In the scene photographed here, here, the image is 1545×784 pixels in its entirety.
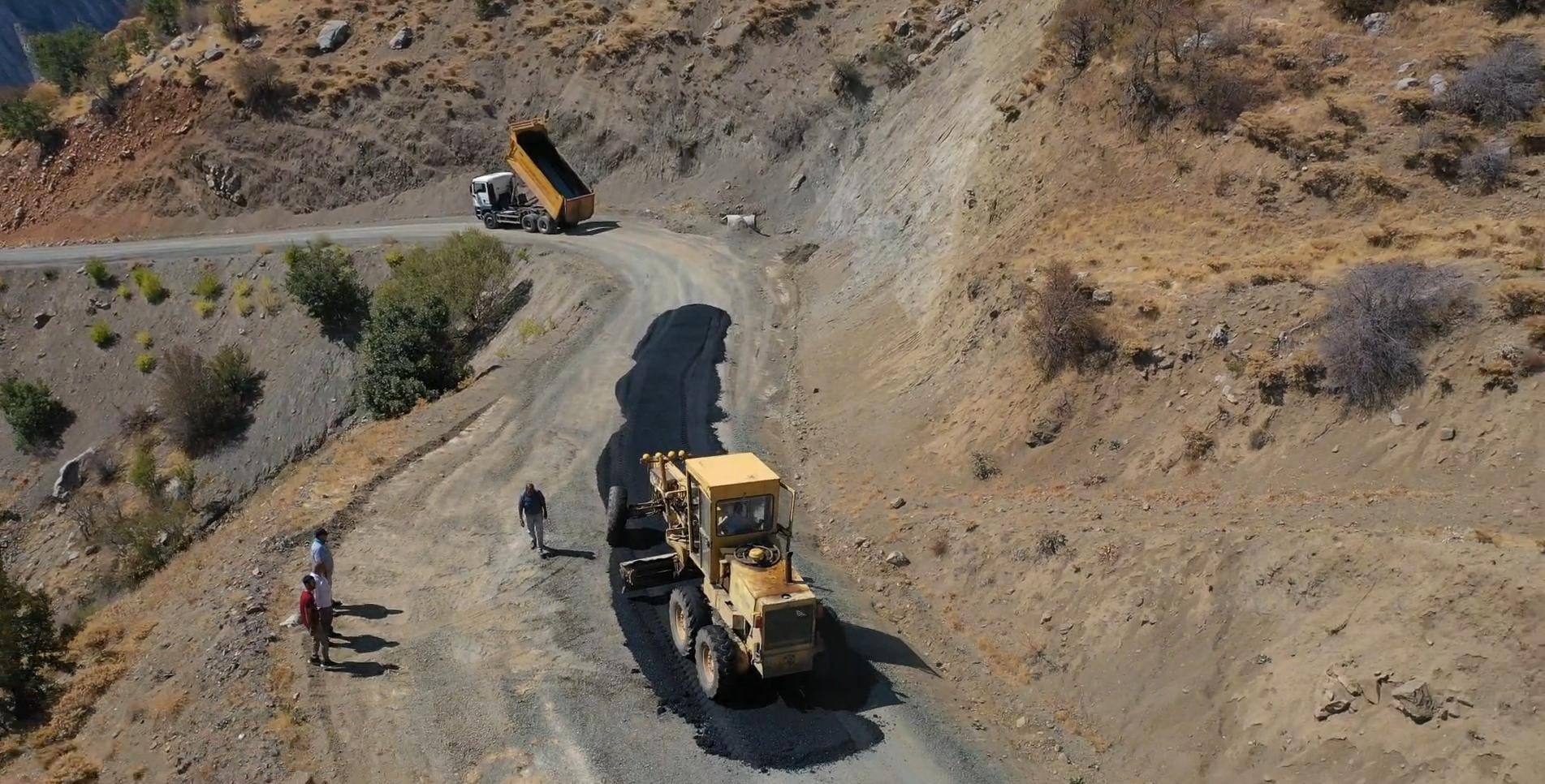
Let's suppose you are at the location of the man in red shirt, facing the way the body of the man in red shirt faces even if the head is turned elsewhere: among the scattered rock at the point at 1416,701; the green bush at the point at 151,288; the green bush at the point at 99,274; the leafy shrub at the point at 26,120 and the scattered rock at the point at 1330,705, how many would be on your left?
3

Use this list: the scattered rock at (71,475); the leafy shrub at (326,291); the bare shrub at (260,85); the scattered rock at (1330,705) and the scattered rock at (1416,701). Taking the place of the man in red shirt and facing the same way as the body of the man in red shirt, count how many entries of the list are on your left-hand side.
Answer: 3

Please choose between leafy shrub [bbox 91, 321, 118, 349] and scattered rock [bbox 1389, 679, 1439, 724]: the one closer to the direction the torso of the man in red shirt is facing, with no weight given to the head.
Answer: the scattered rock

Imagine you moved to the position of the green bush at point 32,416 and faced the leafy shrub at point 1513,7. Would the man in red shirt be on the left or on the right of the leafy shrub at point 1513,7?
right

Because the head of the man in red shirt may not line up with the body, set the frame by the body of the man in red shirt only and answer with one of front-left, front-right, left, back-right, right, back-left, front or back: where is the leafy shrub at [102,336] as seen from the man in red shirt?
left

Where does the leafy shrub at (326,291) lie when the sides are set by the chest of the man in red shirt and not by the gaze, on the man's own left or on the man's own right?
on the man's own left

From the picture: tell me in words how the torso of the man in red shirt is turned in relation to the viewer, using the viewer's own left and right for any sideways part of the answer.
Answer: facing to the right of the viewer

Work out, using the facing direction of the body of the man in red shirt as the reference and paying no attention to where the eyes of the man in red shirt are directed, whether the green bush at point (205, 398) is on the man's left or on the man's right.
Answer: on the man's left

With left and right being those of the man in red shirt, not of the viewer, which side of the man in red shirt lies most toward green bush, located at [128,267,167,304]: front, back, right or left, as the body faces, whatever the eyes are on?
left

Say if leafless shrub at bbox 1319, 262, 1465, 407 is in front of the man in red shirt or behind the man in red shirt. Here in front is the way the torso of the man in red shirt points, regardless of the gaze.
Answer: in front

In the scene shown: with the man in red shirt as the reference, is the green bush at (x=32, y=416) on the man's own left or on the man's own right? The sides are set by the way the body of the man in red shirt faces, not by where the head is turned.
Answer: on the man's own left

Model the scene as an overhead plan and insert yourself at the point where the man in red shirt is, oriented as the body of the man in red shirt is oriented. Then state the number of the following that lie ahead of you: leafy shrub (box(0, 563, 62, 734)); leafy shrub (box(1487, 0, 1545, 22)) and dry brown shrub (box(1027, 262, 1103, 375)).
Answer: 2
